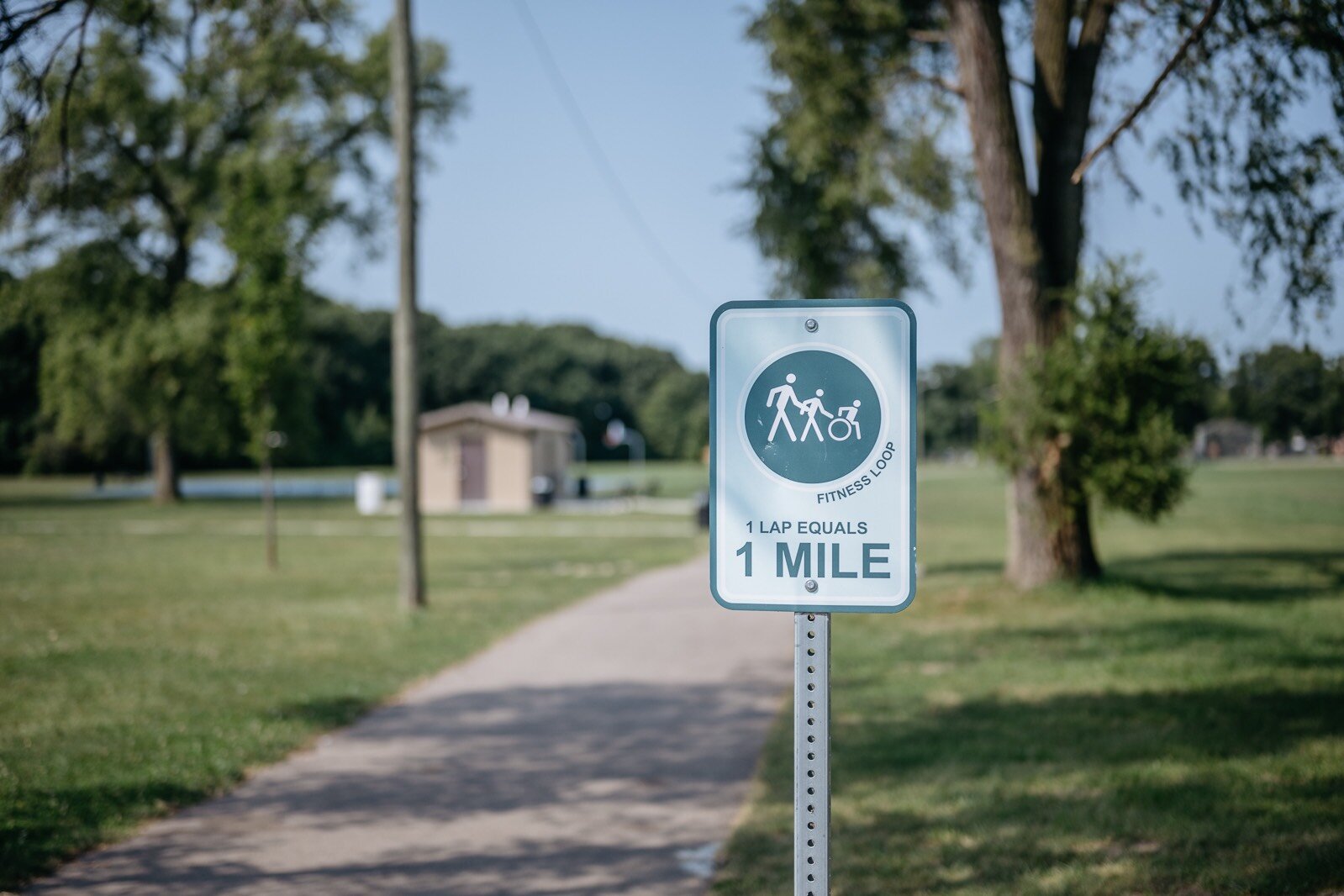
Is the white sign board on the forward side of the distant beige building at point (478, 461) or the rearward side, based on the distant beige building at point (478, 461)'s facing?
on the forward side

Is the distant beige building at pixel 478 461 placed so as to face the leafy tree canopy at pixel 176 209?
no

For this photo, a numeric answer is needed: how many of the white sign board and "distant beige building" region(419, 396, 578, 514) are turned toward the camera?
2

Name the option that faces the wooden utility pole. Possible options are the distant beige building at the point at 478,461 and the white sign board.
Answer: the distant beige building

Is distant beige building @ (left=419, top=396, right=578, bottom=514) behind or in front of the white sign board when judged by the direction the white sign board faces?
behind

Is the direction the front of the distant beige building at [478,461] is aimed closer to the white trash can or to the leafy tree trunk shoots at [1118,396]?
the leafy tree trunk shoots

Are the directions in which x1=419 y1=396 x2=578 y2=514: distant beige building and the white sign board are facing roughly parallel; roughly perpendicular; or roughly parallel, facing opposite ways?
roughly parallel

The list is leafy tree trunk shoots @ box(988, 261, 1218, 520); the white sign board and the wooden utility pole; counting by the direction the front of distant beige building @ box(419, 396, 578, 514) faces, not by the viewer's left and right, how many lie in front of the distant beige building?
3

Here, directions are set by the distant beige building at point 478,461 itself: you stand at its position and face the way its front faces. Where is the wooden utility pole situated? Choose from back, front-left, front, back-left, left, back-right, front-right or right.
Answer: front

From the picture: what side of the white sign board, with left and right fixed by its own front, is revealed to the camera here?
front

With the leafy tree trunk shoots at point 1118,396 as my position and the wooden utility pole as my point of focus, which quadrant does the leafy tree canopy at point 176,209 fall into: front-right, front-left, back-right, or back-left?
front-right

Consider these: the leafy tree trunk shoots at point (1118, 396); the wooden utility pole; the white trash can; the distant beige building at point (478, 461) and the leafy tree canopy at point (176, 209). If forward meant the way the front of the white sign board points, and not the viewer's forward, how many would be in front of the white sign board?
0
